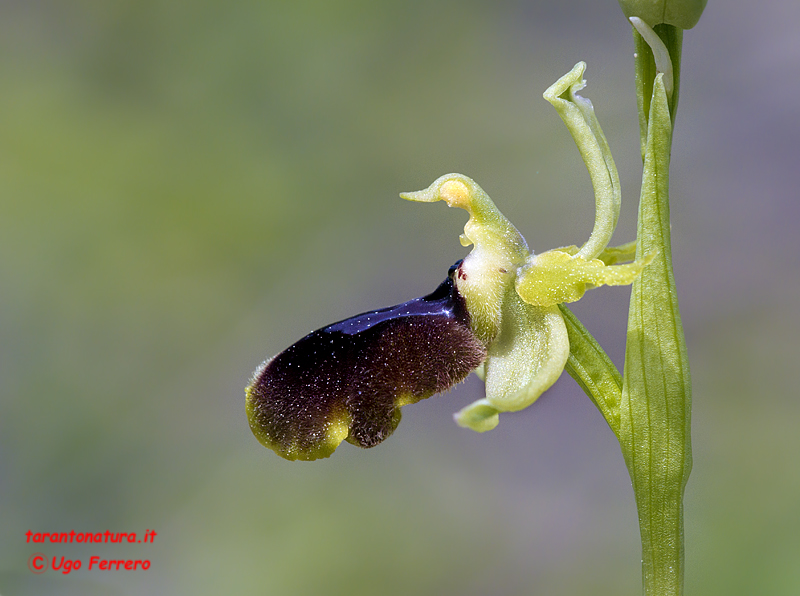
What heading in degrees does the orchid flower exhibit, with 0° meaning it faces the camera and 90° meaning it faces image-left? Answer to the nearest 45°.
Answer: approximately 90°
